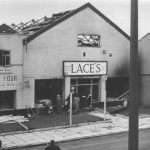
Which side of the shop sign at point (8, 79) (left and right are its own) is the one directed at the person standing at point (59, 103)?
left

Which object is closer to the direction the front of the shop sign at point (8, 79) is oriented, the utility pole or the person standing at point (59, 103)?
the utility pole

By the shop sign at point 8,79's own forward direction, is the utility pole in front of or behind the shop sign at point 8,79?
in front

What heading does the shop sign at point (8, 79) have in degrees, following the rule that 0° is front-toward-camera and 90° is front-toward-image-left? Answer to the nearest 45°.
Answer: approximately 0°

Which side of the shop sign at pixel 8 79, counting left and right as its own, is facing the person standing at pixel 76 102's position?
left
